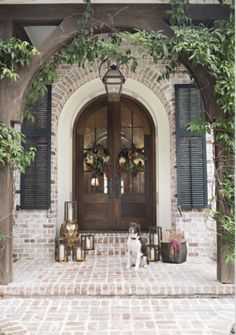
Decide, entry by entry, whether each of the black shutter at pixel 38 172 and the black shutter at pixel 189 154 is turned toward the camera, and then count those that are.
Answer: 2

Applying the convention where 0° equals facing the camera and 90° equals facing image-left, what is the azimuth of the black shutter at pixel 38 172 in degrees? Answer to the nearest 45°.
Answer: approximately 0°

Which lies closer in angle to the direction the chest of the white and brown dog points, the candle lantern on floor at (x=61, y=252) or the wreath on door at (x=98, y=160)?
the candle lantern on floor

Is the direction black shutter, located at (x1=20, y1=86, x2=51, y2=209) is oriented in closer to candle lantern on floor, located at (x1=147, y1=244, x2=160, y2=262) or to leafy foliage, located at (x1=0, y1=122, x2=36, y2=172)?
the leafy foliage

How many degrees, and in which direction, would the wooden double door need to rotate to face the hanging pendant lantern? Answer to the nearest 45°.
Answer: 0° — it already faces it

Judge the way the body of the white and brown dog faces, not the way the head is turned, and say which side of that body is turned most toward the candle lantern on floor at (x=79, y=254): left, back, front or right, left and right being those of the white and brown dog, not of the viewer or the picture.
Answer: right

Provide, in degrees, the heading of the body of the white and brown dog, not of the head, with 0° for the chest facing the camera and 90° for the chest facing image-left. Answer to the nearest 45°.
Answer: approximately 45°
